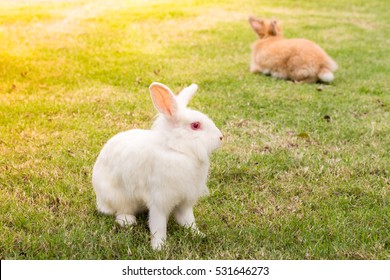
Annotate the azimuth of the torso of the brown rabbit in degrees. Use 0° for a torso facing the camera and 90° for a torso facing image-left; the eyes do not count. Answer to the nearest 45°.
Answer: approximately 135°

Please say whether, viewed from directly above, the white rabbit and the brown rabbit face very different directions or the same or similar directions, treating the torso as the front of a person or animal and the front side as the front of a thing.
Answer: very different directions

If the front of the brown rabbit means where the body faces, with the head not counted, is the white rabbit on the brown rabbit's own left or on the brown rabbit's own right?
on the brown rabbit's own left

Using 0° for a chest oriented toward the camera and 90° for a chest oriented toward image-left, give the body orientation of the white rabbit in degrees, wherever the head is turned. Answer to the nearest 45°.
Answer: approximately 315°

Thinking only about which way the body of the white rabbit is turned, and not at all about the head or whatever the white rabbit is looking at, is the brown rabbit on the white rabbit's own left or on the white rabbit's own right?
on the white rabbit's own left
